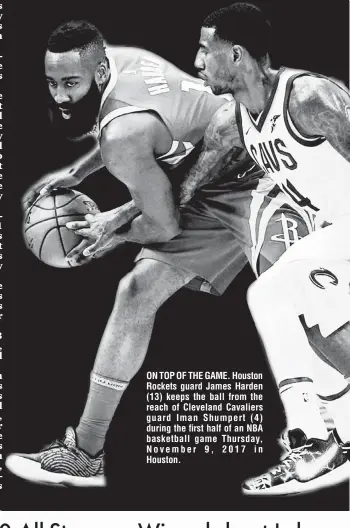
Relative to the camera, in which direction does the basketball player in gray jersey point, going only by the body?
to the viewer's left

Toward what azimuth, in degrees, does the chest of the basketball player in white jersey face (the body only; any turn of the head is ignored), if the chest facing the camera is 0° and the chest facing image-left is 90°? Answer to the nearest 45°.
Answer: approximately 45°
